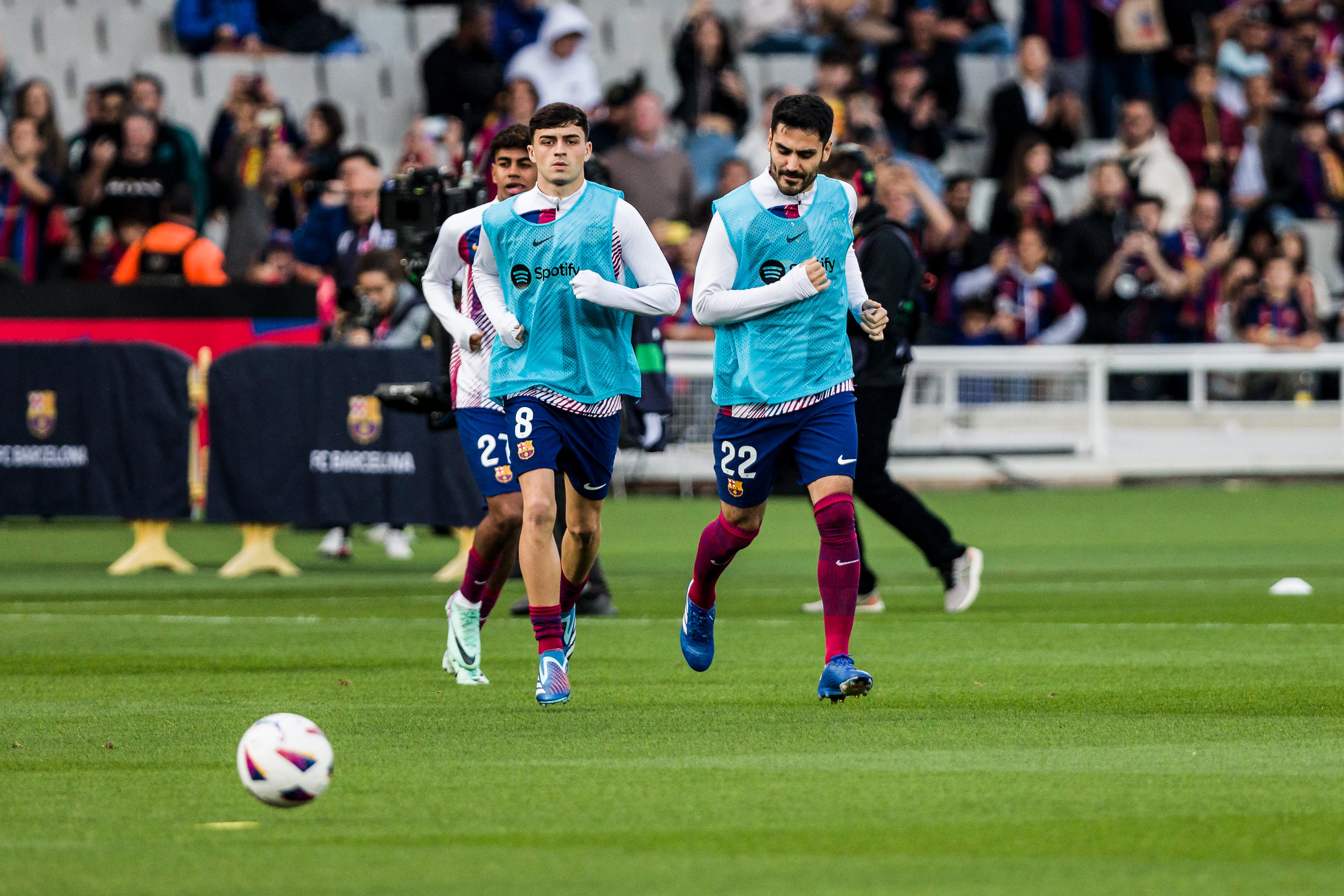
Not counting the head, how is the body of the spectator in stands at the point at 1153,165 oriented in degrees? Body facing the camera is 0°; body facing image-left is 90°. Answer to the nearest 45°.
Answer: approximately 45°

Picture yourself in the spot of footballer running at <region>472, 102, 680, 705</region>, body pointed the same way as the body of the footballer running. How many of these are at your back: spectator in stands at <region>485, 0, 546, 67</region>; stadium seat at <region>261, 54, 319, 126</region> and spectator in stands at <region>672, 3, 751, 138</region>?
3

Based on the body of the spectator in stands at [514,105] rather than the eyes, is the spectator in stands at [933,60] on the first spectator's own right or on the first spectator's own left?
on the first spectator's own left

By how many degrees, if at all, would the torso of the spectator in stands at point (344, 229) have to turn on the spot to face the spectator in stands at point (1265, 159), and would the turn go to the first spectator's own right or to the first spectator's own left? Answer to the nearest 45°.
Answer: approximately 90° to the first spectator's own left

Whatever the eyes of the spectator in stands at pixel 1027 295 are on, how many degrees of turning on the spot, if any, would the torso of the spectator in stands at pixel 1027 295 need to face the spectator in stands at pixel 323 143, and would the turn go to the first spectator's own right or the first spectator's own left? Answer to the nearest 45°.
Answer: approximately 90° to the first spectator's own right

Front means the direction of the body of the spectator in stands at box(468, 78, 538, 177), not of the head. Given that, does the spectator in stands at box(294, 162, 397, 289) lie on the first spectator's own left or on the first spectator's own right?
on the first spectator's own right

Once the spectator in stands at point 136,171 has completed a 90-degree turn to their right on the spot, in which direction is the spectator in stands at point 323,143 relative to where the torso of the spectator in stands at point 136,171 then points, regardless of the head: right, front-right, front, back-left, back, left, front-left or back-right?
back

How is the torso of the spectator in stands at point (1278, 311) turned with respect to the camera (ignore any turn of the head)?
toward the camera

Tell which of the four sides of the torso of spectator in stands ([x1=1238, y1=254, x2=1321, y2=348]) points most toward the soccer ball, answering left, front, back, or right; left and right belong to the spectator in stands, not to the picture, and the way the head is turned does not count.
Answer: front

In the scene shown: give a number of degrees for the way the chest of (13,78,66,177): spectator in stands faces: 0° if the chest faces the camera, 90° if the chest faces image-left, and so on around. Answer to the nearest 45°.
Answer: approximately 0°

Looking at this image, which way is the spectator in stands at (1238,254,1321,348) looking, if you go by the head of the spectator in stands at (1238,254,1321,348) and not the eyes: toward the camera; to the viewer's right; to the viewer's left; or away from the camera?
toward the camera

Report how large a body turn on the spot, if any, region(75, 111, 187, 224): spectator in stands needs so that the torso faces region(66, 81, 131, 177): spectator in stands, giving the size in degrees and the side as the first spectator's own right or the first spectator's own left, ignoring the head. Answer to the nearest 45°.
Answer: approximately 180°

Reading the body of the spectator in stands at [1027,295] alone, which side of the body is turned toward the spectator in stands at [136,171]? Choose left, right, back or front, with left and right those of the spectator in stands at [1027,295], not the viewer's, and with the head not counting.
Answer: right

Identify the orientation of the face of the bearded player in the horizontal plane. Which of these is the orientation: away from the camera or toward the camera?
toward the camera

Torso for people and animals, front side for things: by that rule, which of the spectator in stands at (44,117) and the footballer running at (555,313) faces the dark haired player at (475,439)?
the spectator in stands

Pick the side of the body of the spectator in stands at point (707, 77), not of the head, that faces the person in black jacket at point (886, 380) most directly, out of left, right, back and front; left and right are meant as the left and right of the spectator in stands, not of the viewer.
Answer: front

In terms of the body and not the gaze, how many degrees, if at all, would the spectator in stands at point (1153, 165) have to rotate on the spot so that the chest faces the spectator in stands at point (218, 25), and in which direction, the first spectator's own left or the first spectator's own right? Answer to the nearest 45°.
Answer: approximately 45° to the first spectator's own right

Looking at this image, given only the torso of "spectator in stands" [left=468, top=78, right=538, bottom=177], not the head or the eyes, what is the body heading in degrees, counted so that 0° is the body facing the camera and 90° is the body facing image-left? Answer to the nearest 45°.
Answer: approximately 315°

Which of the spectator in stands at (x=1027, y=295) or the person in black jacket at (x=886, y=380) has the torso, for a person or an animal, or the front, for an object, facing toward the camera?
the spectator in stands
